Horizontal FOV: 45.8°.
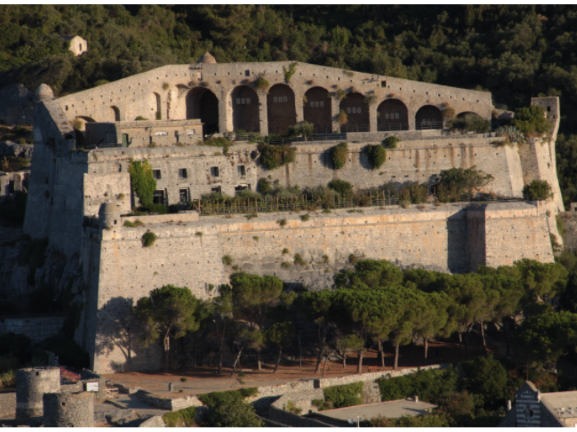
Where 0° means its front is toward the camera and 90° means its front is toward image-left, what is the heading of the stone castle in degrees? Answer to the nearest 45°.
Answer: approximately 0°

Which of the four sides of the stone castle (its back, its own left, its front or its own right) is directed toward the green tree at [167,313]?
front

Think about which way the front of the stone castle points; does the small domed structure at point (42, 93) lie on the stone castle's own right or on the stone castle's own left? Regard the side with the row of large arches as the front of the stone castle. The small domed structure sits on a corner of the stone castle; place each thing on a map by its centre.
on the stone castle's own right

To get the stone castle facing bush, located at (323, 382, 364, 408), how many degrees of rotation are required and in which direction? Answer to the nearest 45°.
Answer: approximately 45° to its left
